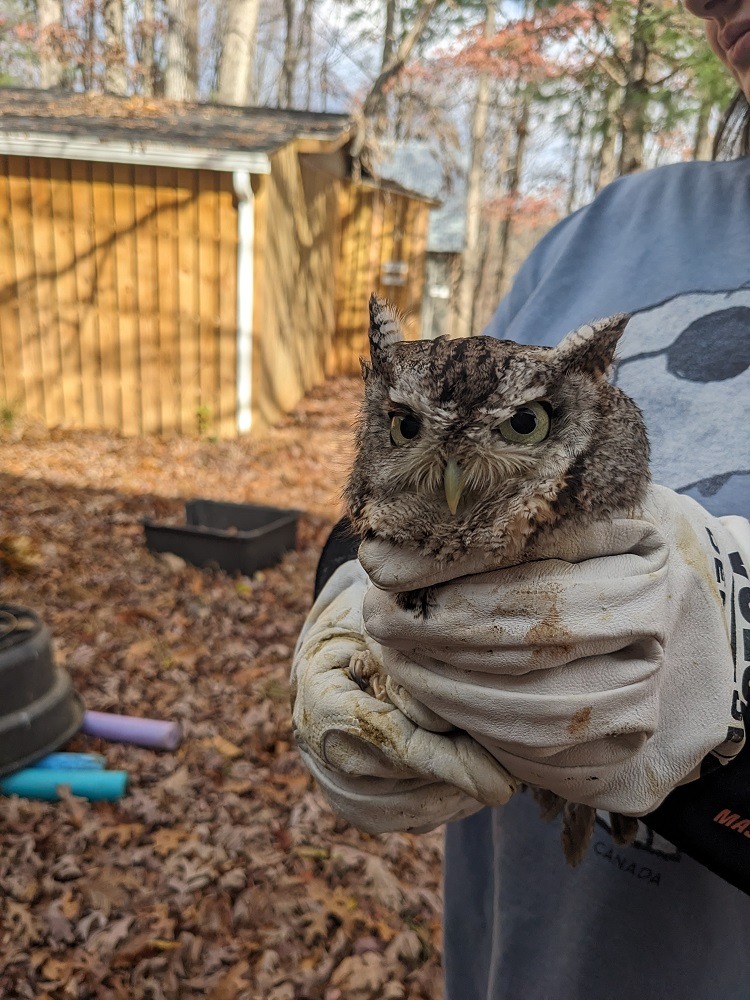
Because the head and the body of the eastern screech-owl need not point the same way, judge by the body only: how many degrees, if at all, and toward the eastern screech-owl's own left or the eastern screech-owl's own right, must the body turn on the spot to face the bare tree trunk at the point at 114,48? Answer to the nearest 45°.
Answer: approximately 90° to the eastern screech-owl's own right

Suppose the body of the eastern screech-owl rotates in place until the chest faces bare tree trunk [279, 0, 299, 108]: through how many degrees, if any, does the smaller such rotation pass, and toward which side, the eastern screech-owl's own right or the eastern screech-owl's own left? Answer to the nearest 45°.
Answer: approximately 135° to the eastern screech-owl's own right

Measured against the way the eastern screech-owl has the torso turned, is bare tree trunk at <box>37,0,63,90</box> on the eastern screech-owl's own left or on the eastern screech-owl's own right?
on the eastern screech-owl's own right

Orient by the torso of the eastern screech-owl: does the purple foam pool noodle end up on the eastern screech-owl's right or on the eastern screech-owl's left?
on the eastern screech-owl's right

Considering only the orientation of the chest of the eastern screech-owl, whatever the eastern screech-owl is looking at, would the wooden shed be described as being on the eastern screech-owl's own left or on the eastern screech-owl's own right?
on the eastern screech-owl's own right

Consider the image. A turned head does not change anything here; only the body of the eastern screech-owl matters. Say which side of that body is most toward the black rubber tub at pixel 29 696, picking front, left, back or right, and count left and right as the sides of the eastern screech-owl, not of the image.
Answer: right

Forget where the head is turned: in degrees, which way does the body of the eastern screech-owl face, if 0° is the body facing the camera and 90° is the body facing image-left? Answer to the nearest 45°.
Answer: approximately 45°

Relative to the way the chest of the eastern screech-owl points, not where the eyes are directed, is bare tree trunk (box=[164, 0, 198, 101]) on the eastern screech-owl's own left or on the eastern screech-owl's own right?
on the eastern screech-owl's own right

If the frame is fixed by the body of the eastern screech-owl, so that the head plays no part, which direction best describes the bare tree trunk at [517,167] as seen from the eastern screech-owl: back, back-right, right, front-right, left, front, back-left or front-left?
back-right
